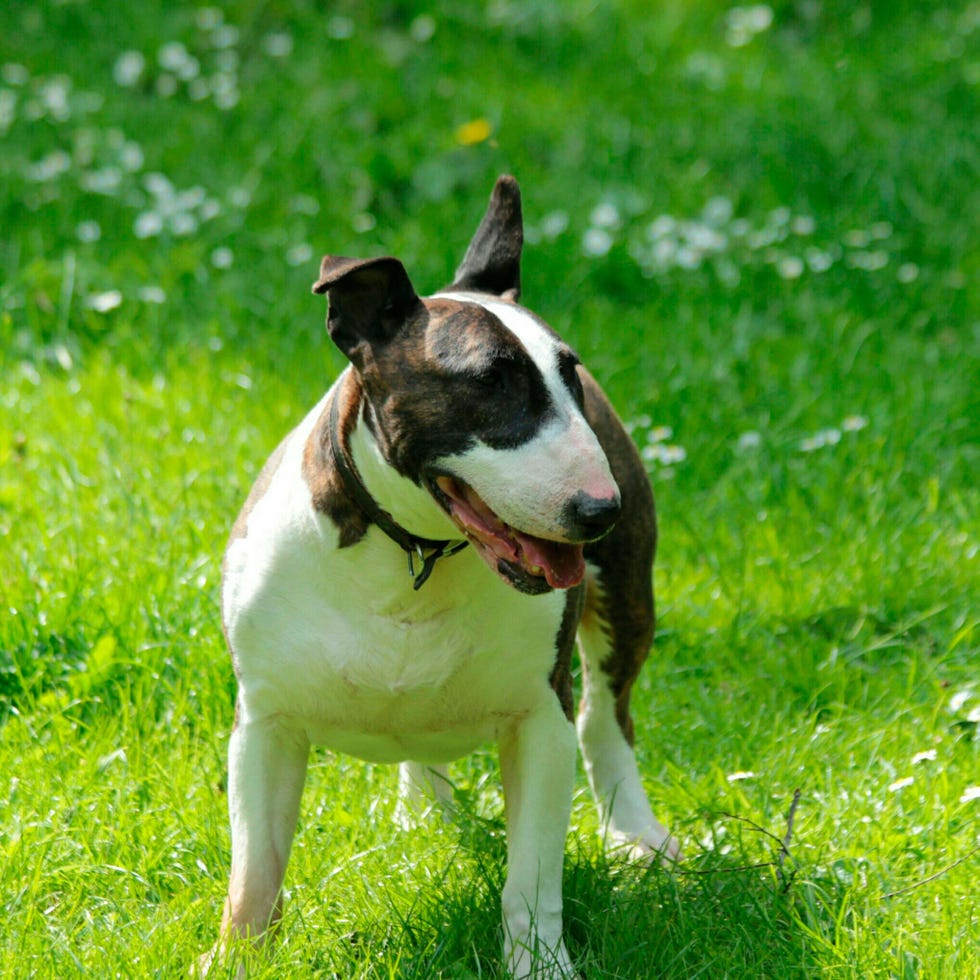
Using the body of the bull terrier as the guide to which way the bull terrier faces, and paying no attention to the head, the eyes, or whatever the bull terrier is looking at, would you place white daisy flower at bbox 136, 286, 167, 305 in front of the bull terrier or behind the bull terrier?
behind

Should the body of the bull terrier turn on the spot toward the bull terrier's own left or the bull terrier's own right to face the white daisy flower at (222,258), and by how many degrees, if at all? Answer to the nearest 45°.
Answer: approximately 180°

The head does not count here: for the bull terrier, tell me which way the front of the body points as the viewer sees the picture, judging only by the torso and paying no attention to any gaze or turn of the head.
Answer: toward the camera

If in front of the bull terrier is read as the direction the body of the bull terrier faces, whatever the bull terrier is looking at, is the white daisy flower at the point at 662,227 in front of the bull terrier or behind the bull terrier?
behind

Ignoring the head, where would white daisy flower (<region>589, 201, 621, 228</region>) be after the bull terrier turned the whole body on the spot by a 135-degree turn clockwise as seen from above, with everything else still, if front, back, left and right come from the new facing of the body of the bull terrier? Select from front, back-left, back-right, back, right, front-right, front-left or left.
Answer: front-right

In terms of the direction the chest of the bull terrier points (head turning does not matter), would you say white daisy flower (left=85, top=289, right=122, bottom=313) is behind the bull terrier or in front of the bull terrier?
behind

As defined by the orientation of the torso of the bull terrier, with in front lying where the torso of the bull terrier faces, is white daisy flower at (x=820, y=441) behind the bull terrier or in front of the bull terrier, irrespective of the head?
behind

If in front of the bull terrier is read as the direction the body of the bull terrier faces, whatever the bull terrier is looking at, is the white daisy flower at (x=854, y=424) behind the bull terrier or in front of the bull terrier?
behind

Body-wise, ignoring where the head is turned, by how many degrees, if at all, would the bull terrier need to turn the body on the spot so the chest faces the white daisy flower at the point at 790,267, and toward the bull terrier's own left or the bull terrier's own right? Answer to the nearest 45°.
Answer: approximately 180°

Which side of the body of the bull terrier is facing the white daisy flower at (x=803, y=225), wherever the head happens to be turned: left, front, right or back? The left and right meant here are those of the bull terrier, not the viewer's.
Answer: back

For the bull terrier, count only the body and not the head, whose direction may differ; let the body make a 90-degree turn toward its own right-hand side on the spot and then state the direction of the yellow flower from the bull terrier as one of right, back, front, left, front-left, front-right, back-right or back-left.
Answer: right
